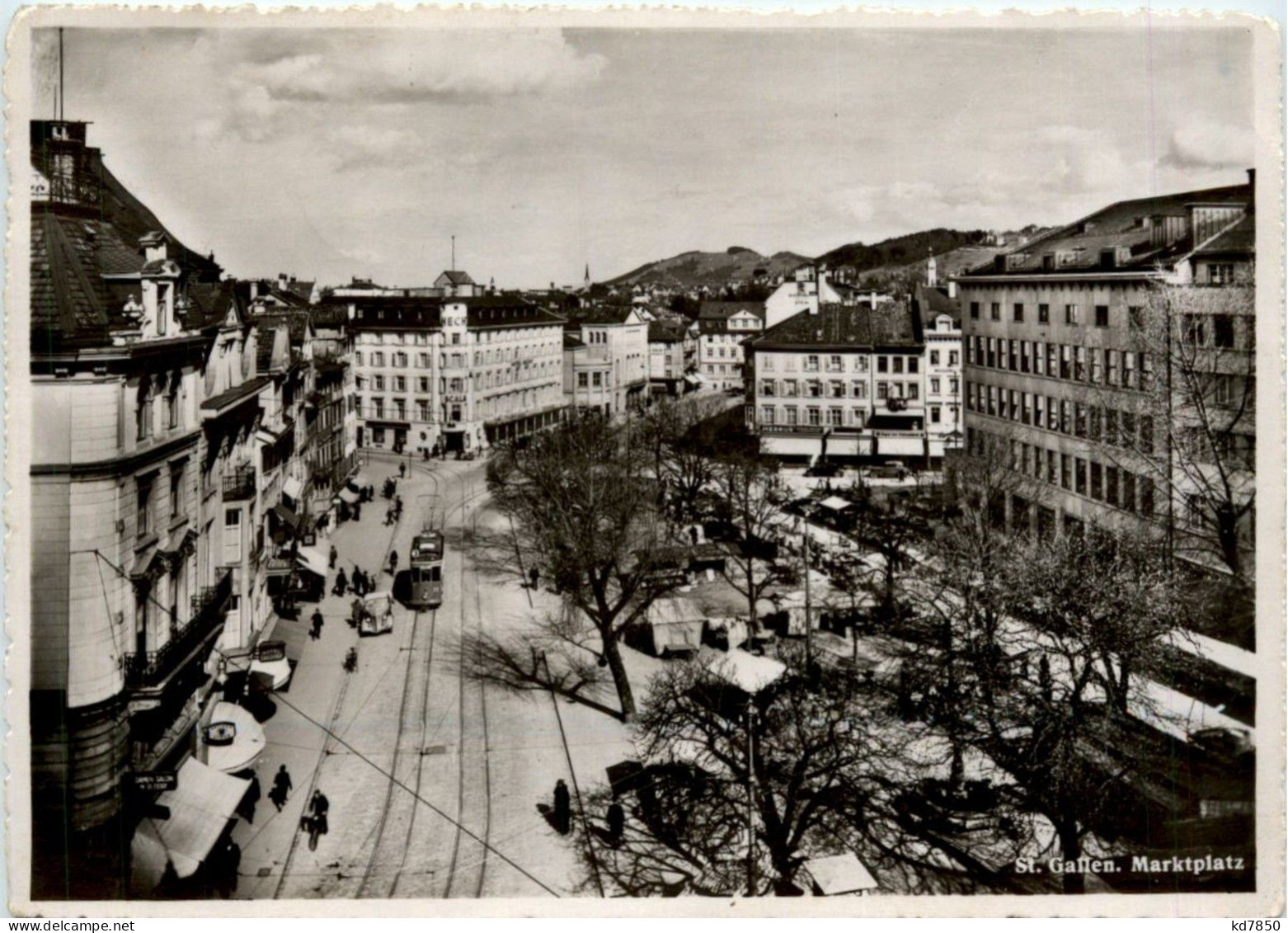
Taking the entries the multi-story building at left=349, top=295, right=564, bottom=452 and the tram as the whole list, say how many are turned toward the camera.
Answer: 2

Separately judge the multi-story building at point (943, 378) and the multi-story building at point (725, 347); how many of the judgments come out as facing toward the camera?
2

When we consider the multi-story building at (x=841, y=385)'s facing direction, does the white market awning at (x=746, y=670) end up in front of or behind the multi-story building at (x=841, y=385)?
in front
